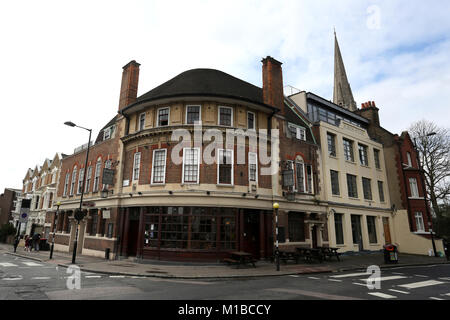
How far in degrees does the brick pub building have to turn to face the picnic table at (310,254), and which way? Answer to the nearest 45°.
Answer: approximately 90° to its left

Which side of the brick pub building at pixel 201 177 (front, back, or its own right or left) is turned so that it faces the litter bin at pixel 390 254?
left

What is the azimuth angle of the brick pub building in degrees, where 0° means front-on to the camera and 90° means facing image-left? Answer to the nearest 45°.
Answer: approximately 0°
